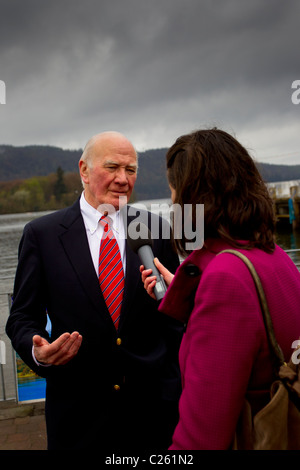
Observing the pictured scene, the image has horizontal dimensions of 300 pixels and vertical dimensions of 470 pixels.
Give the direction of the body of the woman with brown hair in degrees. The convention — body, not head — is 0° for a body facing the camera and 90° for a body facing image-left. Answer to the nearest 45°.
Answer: approximately 135°

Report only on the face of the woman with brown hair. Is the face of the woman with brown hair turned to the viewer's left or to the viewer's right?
to the viewer's left

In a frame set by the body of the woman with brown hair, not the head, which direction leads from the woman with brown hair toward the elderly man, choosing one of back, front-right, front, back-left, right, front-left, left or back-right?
front

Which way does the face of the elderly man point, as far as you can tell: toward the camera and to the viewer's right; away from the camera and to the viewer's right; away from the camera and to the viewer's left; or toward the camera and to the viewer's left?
toward the camera and to the viewer's right
